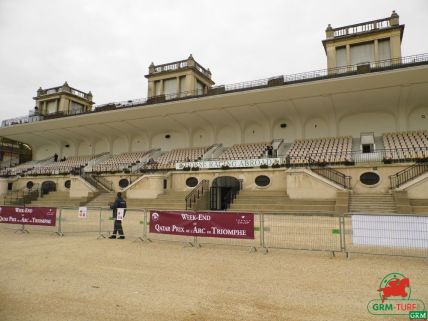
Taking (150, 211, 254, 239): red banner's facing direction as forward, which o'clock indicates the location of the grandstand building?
The grandstand building is roughly at 5 o'clock from the red banner.

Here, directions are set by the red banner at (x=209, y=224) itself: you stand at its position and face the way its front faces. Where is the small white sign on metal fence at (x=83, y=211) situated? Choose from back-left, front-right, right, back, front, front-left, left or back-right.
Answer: right

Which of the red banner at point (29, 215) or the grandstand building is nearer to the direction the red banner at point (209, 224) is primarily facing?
the red banner

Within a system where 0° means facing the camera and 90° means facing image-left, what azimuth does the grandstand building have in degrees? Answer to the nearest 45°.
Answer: approximately 45°

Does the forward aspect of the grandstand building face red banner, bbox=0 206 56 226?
yes

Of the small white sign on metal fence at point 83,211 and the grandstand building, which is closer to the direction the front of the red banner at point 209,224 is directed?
the small white sign on metal fence

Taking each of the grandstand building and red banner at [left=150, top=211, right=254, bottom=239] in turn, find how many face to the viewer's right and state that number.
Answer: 0

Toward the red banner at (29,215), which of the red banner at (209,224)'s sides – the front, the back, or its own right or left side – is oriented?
right

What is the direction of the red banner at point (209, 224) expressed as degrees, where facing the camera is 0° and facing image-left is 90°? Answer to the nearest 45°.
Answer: approximately 45°
